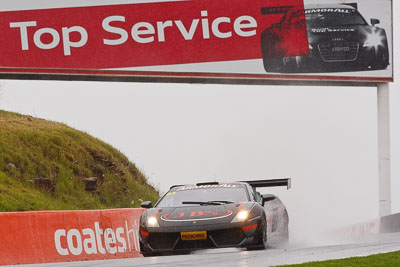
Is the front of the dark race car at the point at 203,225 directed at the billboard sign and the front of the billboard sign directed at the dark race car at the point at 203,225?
no

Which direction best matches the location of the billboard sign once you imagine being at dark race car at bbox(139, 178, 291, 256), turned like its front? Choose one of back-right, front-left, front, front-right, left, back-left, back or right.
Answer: back

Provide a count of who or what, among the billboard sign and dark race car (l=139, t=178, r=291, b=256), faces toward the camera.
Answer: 2

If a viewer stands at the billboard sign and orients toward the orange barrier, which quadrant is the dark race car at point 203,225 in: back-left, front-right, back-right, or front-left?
front-left

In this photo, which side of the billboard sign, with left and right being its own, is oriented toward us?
front

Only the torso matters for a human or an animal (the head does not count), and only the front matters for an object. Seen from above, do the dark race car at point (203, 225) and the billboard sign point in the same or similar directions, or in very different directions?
same or similar directions

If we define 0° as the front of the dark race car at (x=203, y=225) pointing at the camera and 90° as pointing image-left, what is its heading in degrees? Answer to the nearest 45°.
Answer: approximately 0°

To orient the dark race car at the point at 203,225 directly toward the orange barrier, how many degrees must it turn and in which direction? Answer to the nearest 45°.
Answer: approximately 135° to its right

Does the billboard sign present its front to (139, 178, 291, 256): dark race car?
yes
